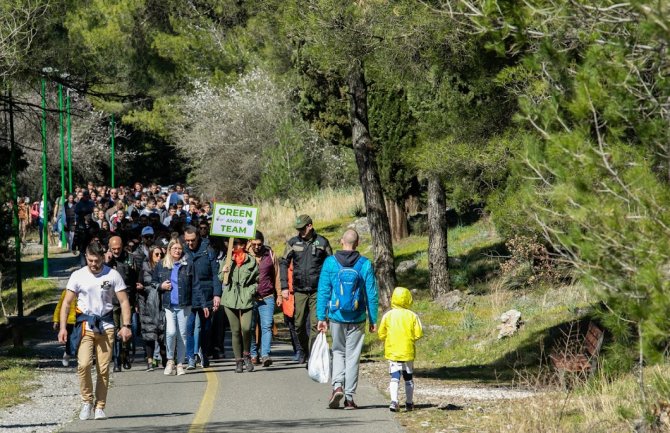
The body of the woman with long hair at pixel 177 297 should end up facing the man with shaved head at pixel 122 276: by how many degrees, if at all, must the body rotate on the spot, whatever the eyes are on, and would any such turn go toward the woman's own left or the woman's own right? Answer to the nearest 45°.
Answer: approximately 135° to the woman's own right

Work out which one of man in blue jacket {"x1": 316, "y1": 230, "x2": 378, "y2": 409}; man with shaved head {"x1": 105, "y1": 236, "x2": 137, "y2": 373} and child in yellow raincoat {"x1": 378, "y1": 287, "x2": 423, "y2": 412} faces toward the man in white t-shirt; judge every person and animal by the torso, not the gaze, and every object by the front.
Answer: the man with shaved head

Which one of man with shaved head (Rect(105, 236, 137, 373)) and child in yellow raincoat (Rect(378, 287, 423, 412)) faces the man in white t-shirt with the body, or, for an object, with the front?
the man with shaved head

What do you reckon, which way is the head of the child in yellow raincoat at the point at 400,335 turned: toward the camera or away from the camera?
away from the camera

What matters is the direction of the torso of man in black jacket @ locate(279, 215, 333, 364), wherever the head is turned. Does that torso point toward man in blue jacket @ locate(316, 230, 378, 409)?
yes

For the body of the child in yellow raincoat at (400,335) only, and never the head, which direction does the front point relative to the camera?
away from the camera

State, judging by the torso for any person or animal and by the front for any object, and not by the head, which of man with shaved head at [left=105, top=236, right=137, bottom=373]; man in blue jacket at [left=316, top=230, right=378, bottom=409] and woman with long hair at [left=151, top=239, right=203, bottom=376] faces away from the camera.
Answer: the man in blue jacket

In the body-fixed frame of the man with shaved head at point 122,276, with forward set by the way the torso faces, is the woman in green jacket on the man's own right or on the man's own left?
on the man's own left
